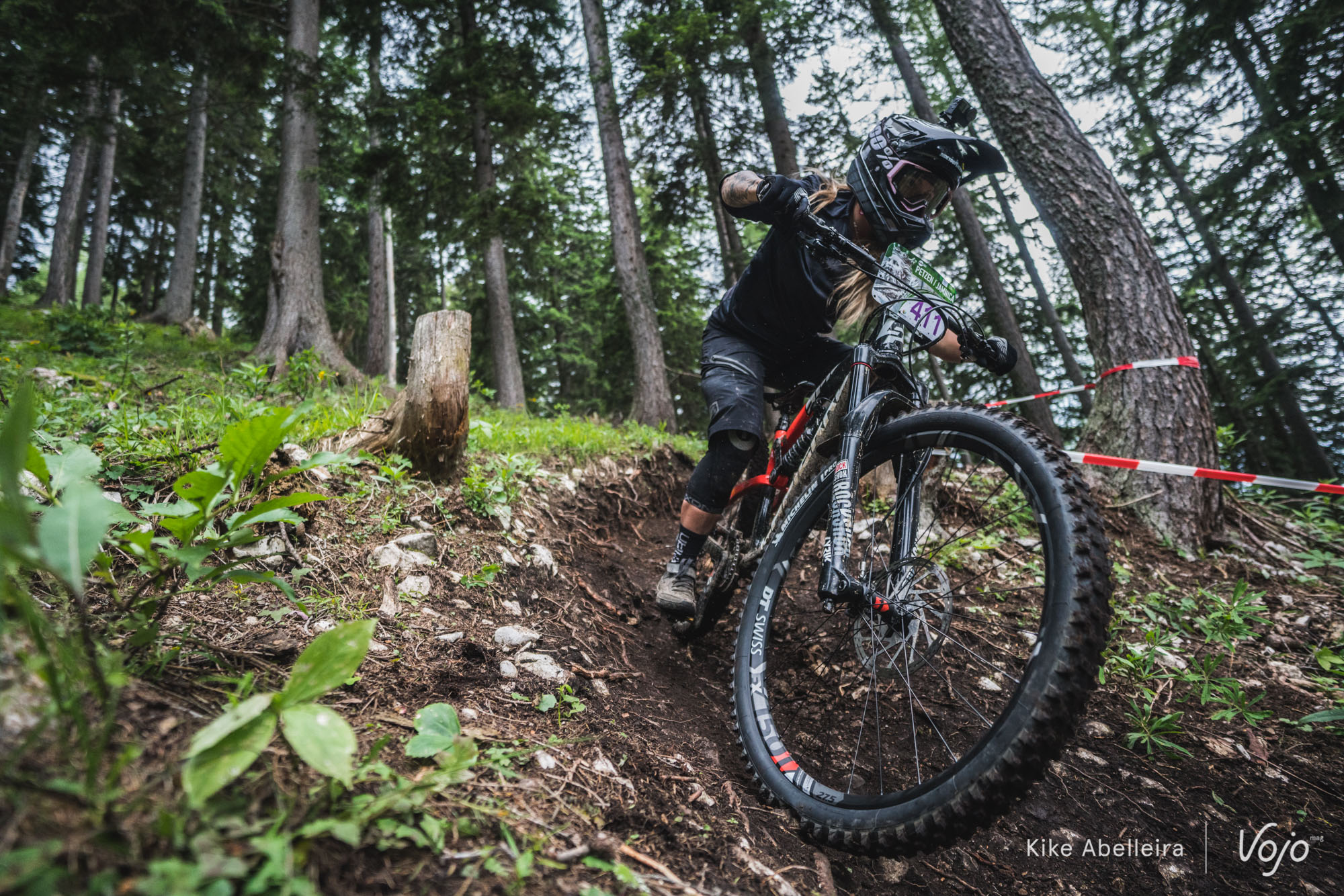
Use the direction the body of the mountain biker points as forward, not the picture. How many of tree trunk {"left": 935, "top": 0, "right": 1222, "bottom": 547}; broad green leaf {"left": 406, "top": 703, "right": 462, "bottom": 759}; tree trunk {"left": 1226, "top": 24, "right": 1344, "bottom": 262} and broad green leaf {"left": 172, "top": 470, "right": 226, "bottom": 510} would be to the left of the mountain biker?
2

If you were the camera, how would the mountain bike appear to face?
facing the viewer and to the right of the viewer

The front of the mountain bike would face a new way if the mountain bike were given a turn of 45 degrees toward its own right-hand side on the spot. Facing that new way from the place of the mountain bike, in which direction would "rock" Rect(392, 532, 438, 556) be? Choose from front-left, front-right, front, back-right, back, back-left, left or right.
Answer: right

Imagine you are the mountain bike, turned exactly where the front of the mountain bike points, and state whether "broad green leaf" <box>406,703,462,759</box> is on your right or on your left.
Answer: on your right

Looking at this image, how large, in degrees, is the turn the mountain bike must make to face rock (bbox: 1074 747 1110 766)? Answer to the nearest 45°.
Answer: approximately 90° to its left

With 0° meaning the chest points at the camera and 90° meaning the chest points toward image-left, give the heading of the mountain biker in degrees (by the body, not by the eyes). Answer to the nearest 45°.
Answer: approximately 315°

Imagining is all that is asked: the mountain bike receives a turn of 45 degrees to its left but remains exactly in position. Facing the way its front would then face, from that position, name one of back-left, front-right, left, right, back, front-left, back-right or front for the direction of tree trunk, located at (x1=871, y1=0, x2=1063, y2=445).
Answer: left

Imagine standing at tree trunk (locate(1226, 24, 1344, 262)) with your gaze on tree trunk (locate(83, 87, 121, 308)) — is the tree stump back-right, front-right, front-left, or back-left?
front-left

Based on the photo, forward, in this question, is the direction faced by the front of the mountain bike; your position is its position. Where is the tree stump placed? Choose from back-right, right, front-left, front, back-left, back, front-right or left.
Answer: back-right

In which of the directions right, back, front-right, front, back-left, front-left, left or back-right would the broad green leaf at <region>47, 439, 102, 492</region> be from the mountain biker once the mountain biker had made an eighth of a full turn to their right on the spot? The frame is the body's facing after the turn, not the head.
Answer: front-right

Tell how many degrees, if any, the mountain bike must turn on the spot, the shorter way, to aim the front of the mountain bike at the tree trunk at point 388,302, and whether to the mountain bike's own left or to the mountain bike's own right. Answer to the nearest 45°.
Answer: approximately 180°

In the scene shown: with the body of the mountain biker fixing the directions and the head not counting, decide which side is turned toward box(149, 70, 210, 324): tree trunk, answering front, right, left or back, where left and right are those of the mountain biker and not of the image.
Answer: back

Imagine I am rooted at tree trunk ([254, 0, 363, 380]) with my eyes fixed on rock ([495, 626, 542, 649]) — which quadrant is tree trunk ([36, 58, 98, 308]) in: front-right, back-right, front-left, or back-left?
back-right

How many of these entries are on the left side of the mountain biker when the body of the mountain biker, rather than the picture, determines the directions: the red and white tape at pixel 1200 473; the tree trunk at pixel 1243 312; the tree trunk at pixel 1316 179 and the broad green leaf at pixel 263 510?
3

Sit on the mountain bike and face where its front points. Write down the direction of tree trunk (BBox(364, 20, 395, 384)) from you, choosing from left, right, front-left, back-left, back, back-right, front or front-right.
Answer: back

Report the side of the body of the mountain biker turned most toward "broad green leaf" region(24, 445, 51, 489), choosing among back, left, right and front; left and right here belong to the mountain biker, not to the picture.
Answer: right
